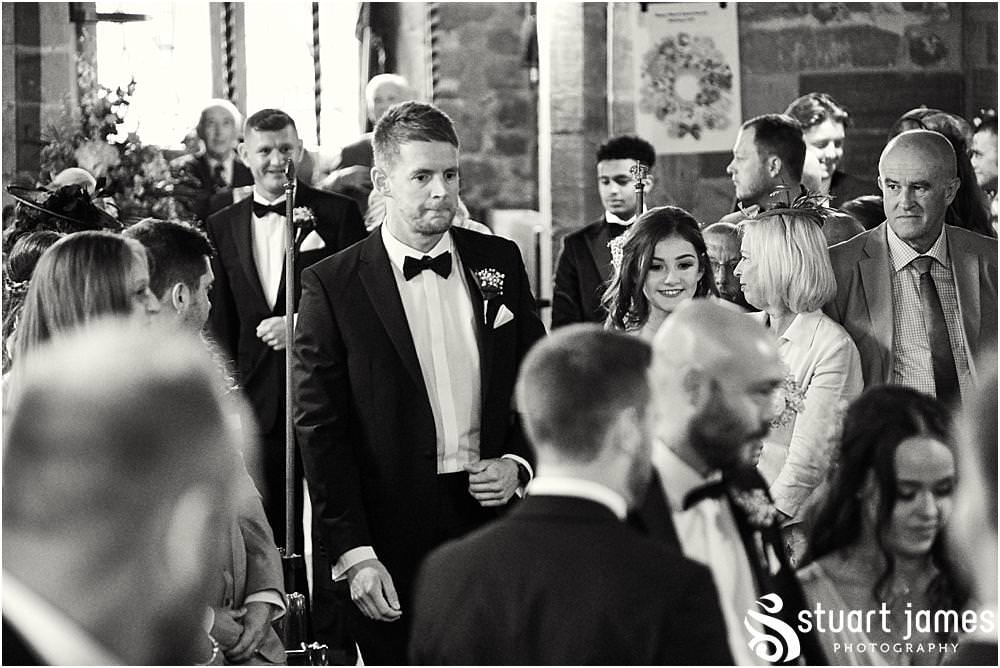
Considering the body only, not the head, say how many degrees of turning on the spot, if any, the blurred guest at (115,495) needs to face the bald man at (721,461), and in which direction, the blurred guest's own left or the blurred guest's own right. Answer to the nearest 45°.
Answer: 0° — they already face them

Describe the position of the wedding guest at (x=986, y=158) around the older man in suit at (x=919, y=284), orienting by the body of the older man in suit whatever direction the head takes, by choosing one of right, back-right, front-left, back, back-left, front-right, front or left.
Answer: back

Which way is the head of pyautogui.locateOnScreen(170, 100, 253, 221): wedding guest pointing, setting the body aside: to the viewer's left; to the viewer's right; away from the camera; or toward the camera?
toward the camera

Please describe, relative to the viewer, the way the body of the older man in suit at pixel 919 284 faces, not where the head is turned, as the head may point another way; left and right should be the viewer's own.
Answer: facing the viewer

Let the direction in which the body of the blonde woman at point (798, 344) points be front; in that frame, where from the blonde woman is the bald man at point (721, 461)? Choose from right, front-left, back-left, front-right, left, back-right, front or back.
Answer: left

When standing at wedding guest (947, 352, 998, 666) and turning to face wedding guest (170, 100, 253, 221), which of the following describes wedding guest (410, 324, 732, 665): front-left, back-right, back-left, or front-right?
front-left

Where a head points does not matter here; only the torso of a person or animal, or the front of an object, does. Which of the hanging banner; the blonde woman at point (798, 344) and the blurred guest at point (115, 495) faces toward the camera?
the hanging banner

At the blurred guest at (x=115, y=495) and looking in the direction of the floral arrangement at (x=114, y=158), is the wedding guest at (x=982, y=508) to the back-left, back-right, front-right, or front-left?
front-right

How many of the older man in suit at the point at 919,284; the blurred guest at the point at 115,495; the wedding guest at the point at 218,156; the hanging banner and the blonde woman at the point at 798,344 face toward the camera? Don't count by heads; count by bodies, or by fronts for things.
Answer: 3

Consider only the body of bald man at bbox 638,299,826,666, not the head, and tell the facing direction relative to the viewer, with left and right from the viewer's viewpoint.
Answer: facing the viewer and to the right of the viewer

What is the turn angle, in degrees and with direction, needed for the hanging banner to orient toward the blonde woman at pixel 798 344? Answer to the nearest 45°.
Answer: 0° — it already faces them

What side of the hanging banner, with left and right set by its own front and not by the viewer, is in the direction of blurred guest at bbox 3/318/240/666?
front

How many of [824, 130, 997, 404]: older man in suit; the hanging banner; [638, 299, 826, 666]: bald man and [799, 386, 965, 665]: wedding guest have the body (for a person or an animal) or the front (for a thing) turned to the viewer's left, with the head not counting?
0

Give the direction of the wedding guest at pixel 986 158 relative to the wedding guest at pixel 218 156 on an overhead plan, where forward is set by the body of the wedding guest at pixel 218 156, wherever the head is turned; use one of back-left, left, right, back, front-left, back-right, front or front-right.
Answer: front-left

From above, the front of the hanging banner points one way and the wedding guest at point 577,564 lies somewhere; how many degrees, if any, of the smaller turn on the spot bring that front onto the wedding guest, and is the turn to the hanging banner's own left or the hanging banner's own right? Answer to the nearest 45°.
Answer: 0° — it already faces them

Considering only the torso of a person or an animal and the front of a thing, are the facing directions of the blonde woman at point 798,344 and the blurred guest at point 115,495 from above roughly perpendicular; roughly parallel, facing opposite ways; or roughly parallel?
roughly perpendicular

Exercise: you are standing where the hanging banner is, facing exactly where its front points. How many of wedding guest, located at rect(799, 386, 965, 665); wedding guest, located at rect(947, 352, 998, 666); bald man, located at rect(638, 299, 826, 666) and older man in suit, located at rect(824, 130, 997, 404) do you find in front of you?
4

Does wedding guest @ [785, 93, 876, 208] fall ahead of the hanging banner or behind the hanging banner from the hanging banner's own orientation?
ahead

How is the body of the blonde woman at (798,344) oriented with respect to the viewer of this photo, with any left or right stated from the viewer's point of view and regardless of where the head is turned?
facing to the left of the viewer
